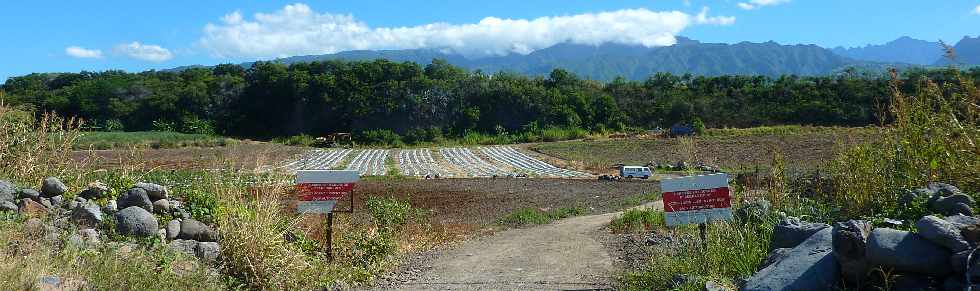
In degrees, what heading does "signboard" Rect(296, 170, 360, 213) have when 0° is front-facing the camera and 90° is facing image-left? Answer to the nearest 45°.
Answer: approximately 0°

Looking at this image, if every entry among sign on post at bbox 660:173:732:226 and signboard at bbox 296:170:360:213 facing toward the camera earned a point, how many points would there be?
2

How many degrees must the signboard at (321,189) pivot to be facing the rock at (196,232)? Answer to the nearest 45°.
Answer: approximately 90° to its right

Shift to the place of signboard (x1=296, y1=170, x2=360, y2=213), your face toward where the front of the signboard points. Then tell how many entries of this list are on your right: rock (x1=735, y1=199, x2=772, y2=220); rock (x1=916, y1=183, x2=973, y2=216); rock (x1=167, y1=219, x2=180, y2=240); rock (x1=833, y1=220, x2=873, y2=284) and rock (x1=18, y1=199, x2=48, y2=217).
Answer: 2

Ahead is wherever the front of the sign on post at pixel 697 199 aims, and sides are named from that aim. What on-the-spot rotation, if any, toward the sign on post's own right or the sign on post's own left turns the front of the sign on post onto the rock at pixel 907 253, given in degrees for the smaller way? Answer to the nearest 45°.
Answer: approximately 45° to the sign on post's own left

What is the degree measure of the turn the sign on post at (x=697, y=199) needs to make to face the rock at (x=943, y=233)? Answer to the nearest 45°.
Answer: approximately 45° to its left

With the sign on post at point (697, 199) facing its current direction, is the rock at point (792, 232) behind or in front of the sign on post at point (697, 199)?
in front

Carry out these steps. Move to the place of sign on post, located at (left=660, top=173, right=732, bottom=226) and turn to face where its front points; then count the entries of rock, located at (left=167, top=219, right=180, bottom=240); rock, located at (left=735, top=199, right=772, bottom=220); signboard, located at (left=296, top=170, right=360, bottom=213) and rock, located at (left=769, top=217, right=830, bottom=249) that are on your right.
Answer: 2

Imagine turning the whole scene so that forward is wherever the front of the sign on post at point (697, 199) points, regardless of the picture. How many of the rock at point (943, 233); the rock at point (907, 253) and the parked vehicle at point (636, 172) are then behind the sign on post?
1

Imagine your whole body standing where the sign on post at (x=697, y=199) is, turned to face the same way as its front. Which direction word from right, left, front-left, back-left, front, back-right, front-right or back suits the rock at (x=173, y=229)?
right

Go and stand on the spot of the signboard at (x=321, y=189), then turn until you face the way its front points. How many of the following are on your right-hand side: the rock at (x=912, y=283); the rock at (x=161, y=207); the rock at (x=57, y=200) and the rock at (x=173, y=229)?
3

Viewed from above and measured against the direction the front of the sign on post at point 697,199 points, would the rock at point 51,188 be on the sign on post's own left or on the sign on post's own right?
on the sign on post's own right

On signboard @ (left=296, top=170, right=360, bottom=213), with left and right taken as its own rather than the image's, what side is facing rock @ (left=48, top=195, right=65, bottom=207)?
right

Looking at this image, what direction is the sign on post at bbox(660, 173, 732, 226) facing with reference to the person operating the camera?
facing the viewer

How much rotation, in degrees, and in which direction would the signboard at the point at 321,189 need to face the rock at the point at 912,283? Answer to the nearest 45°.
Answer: approximately 45° to its left

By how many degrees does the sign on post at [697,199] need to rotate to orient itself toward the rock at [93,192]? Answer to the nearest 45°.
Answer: approximately 90° to its right

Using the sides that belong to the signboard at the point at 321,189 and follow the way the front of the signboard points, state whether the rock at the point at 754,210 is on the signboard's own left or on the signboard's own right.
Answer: on the signboard's own left

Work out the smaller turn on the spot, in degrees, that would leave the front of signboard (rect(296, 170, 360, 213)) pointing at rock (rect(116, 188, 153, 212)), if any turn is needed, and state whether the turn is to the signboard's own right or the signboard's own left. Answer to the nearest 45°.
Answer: approximately 90° to the signboard's own right
